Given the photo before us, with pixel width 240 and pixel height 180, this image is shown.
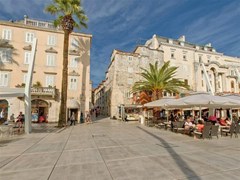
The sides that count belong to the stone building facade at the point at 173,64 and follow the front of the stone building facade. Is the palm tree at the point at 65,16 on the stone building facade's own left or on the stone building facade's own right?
on the stone building facade's own right
